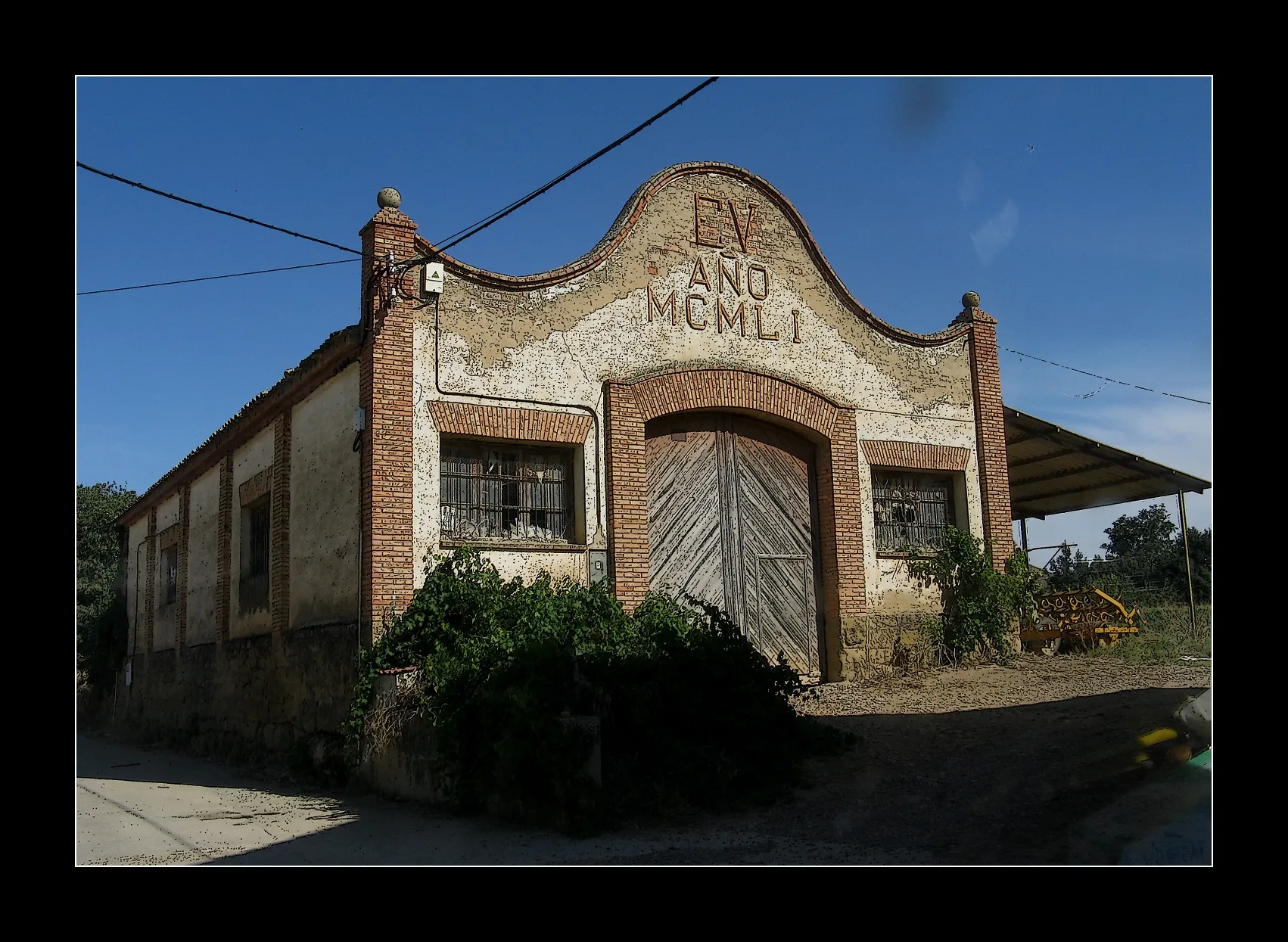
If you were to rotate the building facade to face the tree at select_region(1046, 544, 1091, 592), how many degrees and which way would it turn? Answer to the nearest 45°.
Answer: approximately 90° to its left

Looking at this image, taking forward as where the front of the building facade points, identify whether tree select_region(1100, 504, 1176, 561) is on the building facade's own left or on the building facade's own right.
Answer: on the building facade's own left

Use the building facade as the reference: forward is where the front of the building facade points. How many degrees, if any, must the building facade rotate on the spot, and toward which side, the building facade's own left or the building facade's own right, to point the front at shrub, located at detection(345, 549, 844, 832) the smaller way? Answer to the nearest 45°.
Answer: approximately 45° to the building facade's own right

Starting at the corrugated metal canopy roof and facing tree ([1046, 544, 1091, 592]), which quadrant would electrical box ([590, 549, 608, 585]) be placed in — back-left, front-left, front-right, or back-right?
back-left

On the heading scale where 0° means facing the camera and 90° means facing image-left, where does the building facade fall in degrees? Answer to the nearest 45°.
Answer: approximately 315°

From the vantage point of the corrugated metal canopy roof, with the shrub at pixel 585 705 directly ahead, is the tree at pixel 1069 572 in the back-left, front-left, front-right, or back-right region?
back-right

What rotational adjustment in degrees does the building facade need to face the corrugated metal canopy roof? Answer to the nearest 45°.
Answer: approximately 90° to its left
